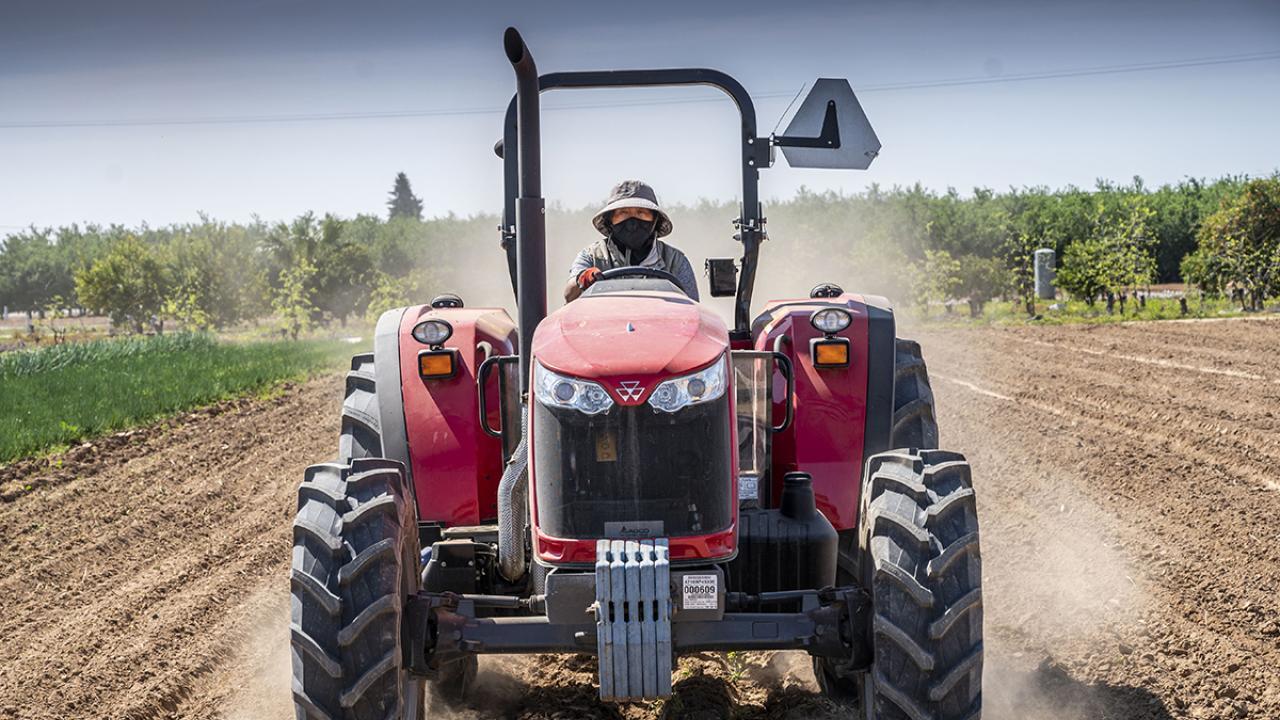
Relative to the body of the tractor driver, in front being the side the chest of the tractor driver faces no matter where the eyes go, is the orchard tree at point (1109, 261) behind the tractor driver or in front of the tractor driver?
behind

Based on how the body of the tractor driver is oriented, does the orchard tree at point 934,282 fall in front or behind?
behind

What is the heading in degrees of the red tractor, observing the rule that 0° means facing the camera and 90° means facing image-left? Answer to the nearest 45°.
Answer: approximately 0°

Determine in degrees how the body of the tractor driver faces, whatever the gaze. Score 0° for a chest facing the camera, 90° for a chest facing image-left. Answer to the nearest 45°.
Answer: approximately 0°
